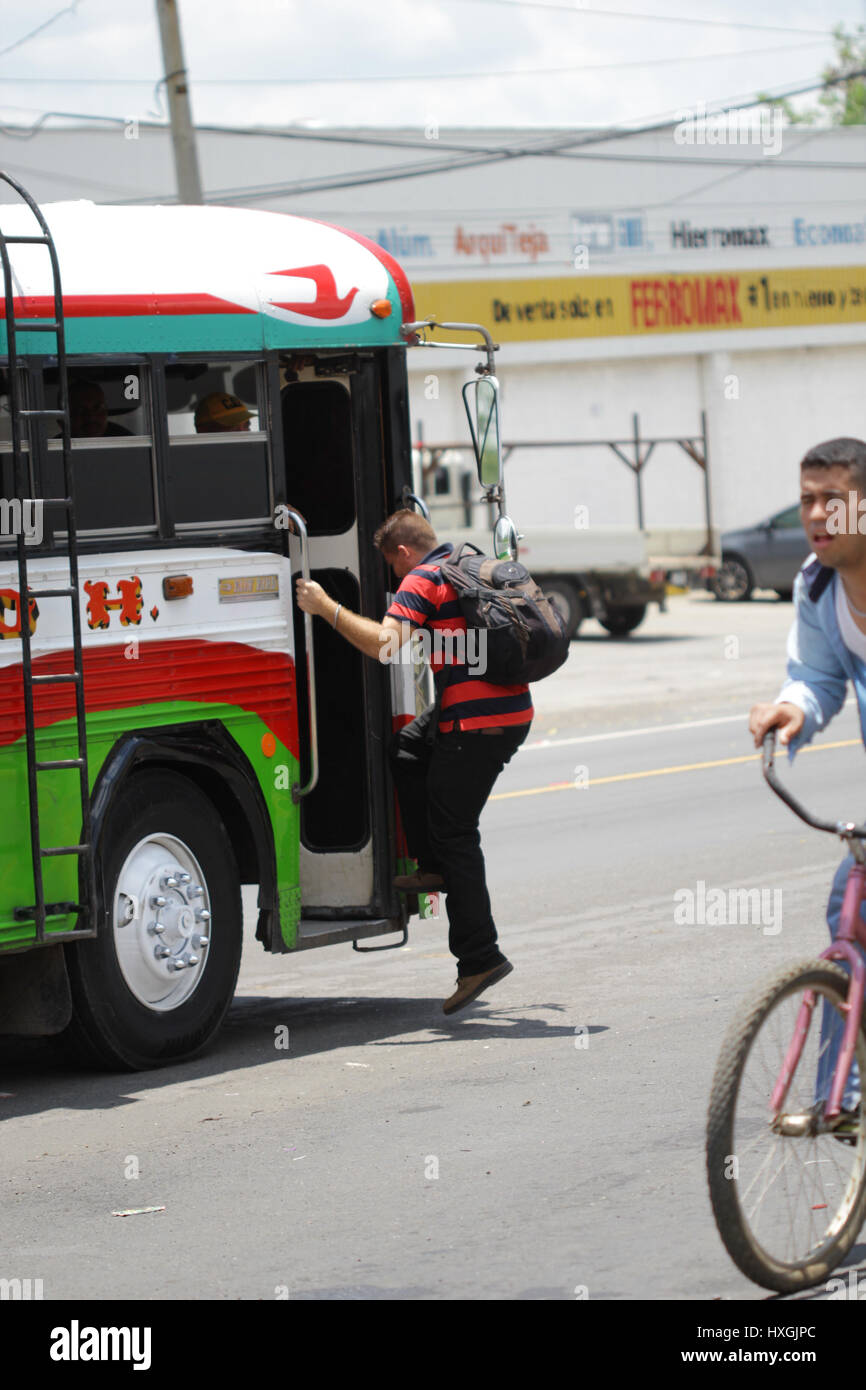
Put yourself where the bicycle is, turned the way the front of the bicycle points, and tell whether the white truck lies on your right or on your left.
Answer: on your right

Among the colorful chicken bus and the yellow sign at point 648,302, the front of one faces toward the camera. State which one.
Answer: the yellow sign

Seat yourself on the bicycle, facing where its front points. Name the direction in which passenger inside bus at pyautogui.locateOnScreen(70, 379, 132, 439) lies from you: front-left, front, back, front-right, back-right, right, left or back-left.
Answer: right

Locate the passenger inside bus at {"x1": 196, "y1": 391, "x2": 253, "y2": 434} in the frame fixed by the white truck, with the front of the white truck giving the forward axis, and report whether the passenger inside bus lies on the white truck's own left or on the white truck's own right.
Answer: on the white truck's own left

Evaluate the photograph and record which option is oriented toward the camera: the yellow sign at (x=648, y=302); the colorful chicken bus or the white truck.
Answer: the yellow sign

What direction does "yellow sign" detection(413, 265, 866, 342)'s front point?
toward the camera

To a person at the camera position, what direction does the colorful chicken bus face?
facing away from the viewer and to the right of the viewer

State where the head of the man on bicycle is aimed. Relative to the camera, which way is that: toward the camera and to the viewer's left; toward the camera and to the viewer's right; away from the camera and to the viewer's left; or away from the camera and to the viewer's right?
toward the camera and to the viewer's left

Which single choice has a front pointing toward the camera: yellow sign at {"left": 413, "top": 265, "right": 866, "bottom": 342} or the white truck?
the yellow sign

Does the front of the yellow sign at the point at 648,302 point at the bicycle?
yes

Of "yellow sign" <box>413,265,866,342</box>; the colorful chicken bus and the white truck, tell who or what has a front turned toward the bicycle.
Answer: the yellow sign

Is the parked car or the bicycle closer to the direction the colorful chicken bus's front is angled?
the parked car

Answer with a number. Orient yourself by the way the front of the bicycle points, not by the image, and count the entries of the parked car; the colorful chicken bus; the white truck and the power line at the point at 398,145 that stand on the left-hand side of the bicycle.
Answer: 0

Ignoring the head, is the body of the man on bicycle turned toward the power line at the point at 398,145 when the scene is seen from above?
no

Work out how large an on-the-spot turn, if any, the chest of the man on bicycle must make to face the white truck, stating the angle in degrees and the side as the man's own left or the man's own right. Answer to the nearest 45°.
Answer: approximately 135° to the man's own right

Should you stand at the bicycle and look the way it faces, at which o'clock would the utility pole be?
The utility pole is roughly at 4 o'clock from the bicycle.

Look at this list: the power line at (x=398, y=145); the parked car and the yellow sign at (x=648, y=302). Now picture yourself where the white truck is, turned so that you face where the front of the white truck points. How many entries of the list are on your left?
0

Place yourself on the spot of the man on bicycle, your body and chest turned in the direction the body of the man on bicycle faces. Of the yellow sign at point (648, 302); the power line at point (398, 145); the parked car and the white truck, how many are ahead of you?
0

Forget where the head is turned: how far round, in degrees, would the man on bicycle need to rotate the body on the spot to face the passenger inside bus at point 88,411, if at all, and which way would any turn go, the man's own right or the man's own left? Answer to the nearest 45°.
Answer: approximately 90° to the man's own right
